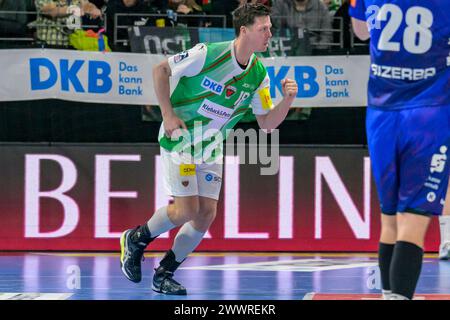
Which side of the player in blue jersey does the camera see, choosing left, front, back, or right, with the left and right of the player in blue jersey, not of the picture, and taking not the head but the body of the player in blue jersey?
back

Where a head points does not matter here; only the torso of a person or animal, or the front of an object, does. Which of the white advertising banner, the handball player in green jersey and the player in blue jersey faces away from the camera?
the player in blue jersey

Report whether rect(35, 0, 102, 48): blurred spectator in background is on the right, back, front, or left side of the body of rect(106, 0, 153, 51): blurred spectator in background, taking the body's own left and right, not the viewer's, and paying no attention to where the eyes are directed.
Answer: right

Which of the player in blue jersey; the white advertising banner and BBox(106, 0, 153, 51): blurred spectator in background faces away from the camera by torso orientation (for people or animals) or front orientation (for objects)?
the player in blue jersey

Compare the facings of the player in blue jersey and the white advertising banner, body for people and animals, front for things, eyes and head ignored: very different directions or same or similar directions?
very different directions

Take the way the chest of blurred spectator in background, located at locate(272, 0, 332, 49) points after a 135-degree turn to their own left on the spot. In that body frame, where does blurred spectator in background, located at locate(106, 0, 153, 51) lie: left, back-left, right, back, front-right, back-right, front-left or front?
back-left
